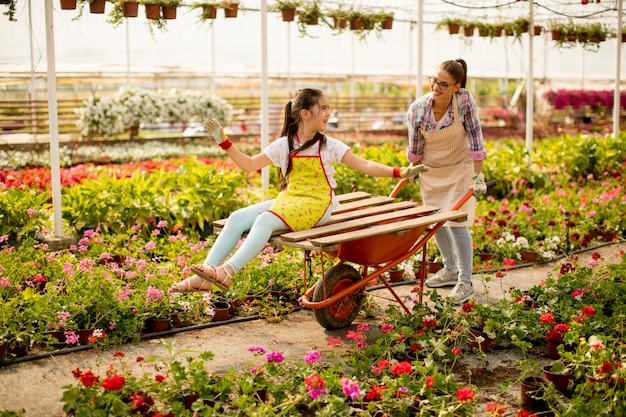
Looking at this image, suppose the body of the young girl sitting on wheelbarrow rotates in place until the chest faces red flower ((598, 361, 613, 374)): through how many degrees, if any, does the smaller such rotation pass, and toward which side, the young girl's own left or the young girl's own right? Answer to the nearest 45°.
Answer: approximately 90° to the young girl's own left

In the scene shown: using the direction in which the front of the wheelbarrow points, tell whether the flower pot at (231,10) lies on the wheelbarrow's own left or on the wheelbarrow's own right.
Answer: on the wheelbarrow's own right

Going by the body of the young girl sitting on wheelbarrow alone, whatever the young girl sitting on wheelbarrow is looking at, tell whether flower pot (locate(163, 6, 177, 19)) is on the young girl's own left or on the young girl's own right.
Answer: on the young girl's own right

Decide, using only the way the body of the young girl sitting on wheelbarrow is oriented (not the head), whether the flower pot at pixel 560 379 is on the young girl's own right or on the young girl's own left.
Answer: on the young girl's own left

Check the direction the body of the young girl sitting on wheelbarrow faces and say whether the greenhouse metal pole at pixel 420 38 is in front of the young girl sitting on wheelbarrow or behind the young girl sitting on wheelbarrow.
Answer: behind

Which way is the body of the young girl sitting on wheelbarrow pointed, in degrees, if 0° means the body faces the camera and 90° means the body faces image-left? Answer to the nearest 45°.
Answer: approximately 45°

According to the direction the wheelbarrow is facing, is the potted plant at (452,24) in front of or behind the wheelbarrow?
behind

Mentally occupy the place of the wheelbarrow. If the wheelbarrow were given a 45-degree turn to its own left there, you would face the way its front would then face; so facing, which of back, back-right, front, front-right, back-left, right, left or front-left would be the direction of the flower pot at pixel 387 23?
back

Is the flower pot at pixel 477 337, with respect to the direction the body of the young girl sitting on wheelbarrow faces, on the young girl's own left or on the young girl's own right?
on the young girl's own left

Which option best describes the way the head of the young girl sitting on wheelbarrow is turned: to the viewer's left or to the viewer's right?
to the viewer's right

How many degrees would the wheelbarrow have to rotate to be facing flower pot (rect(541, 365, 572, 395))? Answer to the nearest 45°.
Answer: approximately 90° to its left

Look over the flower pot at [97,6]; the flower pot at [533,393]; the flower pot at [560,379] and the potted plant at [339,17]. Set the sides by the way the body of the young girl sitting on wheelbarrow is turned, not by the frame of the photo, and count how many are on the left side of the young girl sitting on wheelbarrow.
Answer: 2

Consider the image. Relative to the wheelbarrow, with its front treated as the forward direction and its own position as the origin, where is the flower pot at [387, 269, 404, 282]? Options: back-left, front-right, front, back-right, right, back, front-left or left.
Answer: back-right
